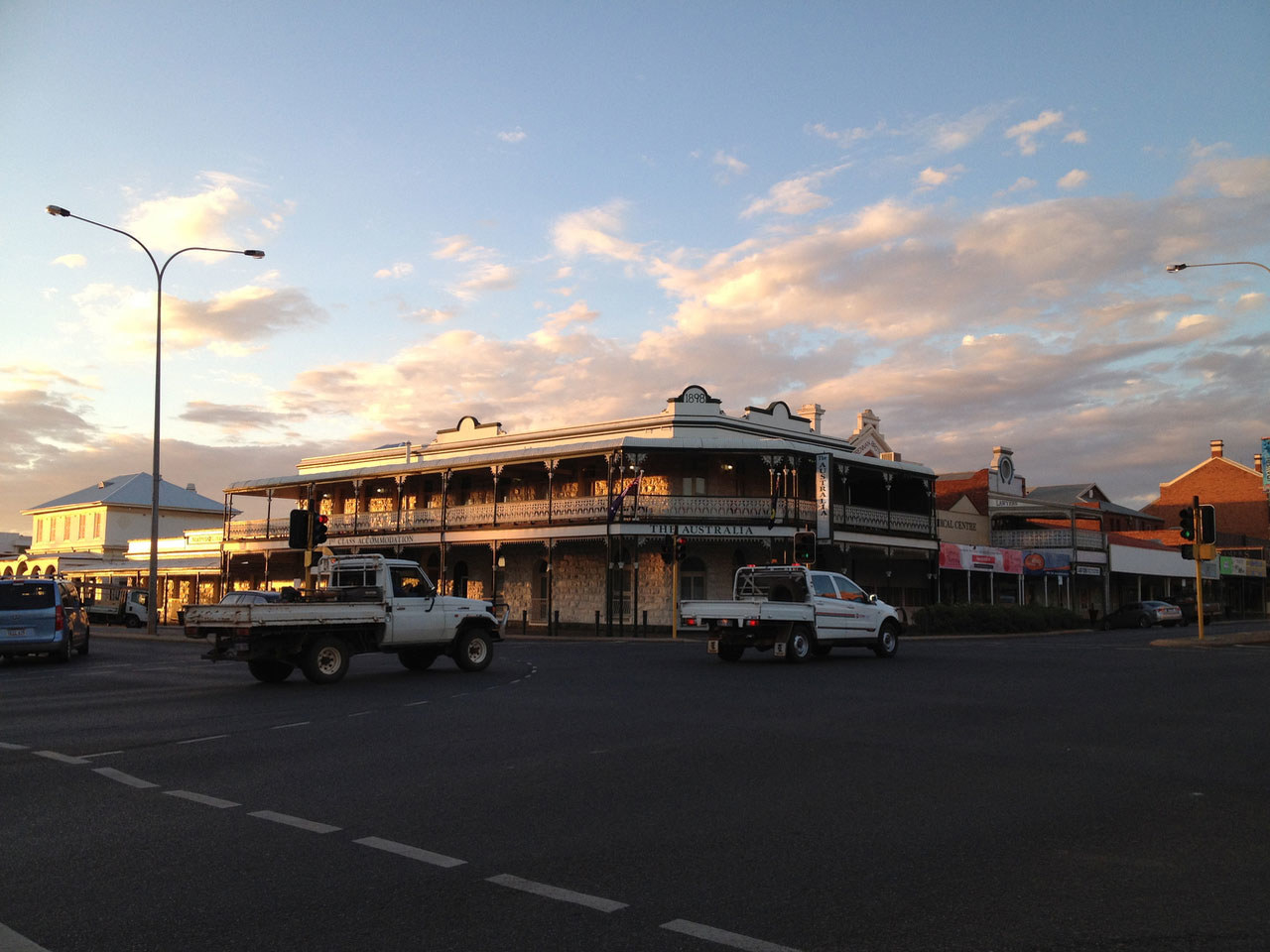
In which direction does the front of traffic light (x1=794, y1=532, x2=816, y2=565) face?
toward the camera

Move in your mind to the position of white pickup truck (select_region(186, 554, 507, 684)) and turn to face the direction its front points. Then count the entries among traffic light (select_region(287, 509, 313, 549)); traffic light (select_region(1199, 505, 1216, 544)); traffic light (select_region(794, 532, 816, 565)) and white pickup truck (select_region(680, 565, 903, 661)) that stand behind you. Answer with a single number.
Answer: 0

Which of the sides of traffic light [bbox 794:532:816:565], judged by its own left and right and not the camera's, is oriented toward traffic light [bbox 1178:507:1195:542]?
left

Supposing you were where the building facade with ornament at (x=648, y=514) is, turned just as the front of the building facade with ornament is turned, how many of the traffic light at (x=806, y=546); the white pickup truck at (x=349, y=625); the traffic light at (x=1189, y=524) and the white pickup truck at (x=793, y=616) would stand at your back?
0

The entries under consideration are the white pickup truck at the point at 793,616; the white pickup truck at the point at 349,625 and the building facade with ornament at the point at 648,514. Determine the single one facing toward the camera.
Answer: the building facade with ornament

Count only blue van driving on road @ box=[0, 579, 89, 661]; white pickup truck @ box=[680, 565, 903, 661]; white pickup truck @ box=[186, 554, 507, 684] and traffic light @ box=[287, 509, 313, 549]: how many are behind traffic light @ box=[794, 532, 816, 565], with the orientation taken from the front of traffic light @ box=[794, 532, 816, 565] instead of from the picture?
0

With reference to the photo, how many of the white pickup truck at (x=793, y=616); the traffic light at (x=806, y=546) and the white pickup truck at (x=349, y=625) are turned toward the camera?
1

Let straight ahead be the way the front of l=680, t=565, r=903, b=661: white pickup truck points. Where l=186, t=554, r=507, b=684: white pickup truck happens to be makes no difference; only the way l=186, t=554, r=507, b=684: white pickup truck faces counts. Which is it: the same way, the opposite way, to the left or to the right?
the same way

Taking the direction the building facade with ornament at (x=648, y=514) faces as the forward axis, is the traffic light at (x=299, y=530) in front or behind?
in front

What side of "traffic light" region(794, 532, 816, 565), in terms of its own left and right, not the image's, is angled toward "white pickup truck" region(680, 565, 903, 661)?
front

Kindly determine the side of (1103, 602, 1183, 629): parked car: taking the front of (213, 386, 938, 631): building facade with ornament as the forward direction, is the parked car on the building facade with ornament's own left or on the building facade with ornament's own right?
on the building facade with ornament's own left

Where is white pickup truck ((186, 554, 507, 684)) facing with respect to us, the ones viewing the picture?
facing away from the viewer and to the right of the viewer

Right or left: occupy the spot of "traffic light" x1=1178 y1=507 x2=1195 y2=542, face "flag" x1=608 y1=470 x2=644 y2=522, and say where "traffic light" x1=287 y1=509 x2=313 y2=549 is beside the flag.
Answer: left

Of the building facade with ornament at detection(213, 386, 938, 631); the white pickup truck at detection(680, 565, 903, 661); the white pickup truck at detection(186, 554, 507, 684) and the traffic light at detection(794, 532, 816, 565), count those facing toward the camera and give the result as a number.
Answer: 2

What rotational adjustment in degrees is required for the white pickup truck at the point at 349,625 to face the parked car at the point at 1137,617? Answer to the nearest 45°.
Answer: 0° — it already faces it

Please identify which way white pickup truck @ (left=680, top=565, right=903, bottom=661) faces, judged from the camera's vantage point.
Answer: facing away from the viewer and to the right of the viewer
